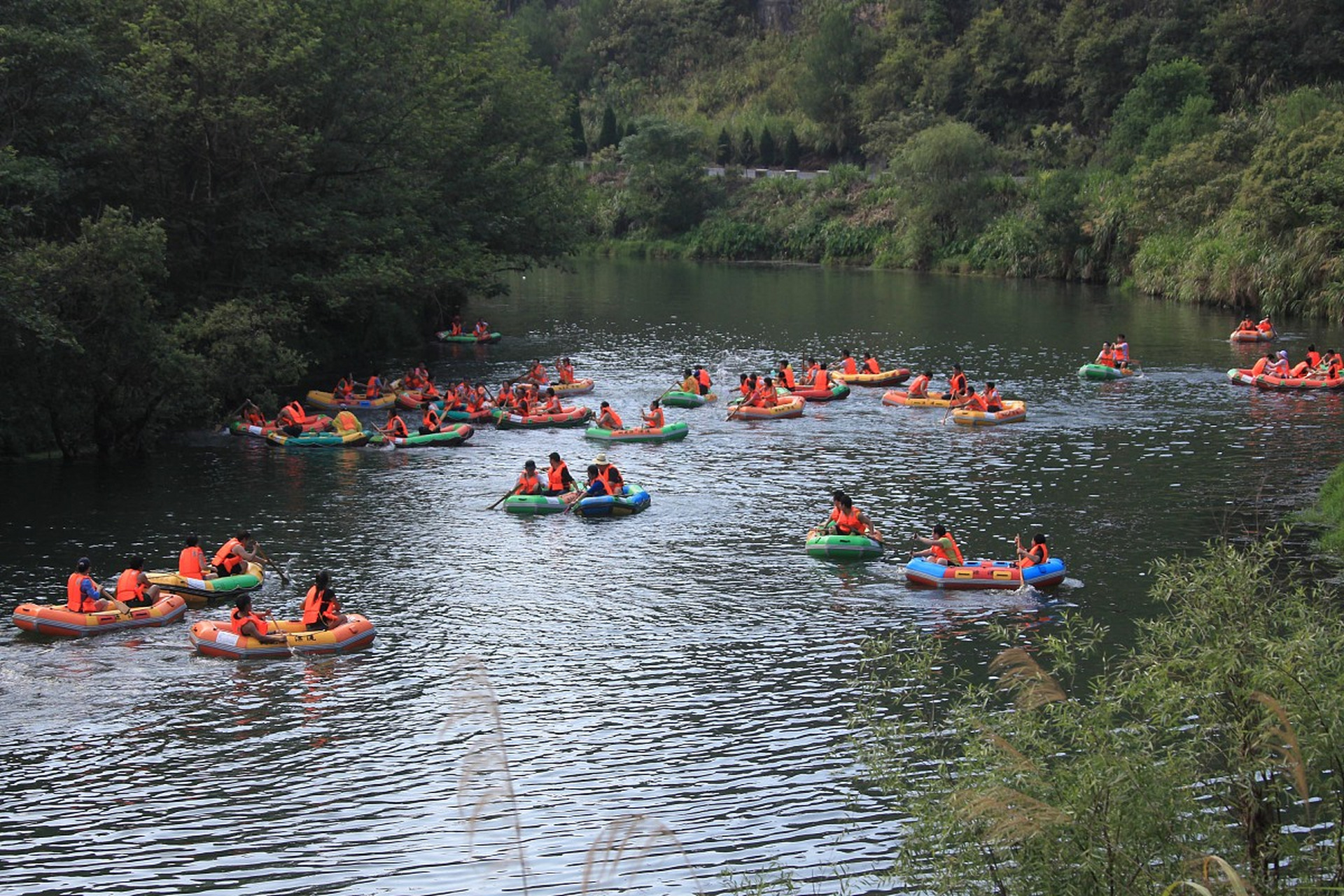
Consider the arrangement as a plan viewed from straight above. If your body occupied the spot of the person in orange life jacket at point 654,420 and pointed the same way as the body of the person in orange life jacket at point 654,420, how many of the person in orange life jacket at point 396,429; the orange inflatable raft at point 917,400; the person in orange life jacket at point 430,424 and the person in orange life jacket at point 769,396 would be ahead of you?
2

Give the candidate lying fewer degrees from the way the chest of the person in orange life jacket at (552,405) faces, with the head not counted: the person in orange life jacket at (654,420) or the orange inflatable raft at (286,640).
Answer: the orange inflatable raft

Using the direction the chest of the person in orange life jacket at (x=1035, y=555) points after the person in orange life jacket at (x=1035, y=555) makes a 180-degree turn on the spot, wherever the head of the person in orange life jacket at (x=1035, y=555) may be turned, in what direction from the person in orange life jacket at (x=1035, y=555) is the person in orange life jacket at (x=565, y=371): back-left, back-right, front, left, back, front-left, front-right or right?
back-left

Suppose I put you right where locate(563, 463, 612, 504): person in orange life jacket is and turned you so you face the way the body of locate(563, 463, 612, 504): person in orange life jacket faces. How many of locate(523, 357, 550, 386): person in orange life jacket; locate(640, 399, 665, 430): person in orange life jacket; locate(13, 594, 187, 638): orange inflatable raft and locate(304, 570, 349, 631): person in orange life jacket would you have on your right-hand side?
2

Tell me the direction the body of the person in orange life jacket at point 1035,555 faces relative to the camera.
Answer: to the viewer's left

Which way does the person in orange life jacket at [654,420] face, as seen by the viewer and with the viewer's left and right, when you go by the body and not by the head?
facing to the left of the viewer

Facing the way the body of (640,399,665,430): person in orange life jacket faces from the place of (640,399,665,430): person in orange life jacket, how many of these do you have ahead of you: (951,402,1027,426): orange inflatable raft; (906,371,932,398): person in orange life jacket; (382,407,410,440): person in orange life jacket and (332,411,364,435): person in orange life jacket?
2

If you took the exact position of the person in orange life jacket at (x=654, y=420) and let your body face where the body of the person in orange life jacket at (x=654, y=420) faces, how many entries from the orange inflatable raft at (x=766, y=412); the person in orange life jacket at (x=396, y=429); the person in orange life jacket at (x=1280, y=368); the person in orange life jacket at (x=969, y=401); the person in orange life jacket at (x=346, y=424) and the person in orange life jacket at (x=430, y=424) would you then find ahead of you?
3

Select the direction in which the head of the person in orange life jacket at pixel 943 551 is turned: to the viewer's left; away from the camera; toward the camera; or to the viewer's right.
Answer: to the viewer's left
